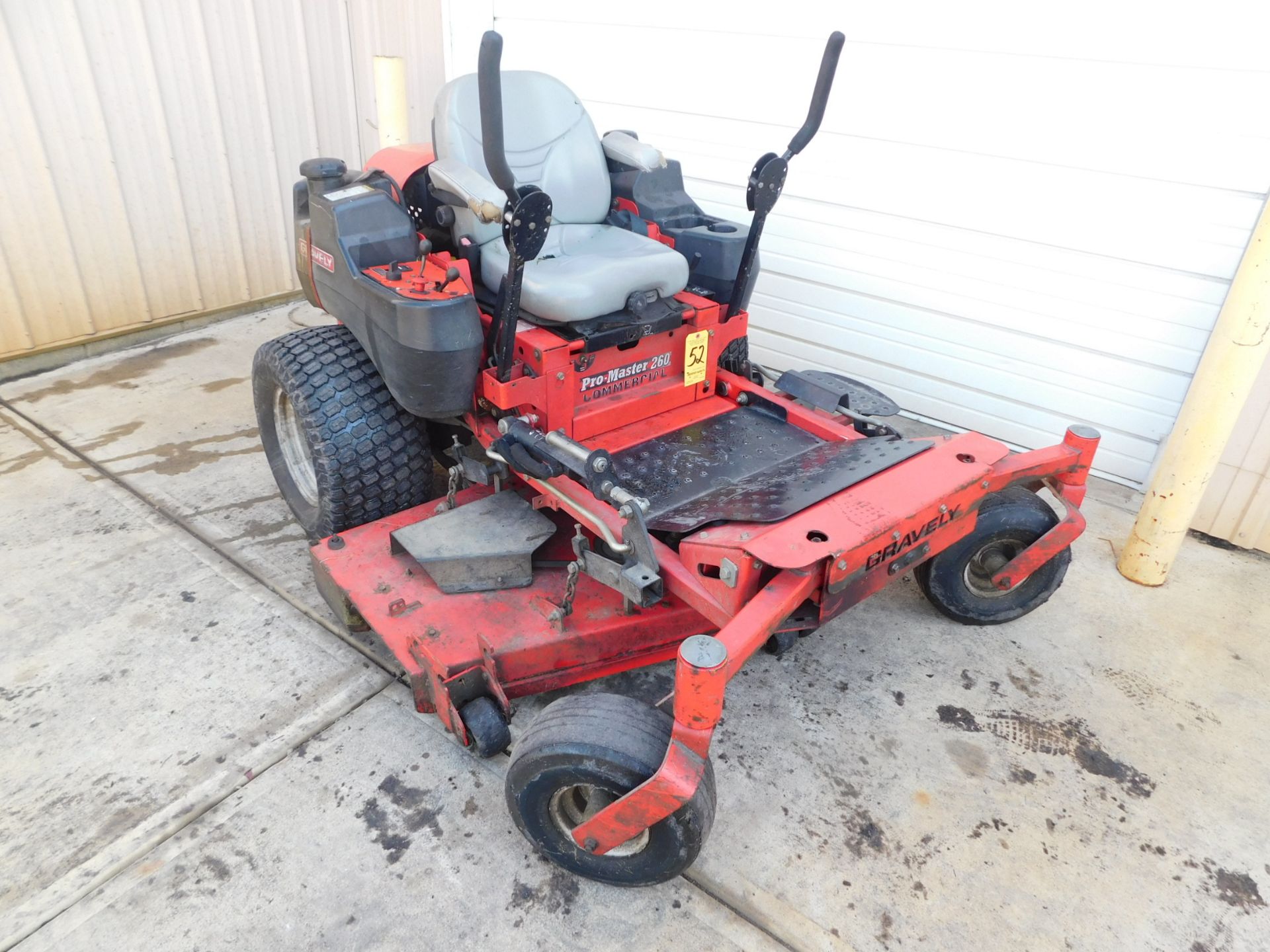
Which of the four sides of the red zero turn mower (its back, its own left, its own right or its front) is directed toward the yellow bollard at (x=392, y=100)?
back

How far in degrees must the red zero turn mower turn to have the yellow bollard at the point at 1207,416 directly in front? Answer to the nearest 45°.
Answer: approximately 45° to its left

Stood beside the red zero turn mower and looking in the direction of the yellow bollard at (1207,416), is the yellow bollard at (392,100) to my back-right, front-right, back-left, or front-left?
back-left

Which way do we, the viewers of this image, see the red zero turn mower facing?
facing the viewer and to the right of the viewer
